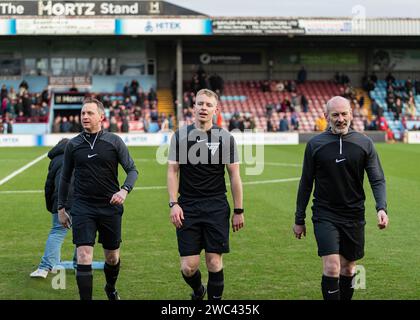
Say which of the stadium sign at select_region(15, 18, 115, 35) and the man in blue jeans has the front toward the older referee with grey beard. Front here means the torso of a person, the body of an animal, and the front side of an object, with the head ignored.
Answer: the stadium sign

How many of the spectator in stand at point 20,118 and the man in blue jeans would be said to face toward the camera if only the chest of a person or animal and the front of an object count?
1

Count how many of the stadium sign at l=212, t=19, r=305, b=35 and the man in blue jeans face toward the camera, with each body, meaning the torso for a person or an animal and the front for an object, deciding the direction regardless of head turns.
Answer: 1

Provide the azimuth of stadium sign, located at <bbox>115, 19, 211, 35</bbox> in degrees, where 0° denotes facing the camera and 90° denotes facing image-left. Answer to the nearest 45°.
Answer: approximately 0°

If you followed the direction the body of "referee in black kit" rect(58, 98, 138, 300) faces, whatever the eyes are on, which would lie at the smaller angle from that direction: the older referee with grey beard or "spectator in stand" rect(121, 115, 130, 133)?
the older referee with grey beard

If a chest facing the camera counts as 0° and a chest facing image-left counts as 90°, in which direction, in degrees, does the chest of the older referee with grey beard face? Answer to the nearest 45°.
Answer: approximately 0°

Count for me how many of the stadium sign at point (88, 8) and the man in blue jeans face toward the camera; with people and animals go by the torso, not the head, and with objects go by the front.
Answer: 1

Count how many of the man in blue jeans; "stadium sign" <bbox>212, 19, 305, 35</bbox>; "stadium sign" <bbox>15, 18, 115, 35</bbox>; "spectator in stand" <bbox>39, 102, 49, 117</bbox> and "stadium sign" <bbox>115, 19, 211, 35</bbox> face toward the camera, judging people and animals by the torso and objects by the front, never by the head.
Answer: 4

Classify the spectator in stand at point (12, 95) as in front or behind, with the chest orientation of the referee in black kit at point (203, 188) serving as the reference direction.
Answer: behind

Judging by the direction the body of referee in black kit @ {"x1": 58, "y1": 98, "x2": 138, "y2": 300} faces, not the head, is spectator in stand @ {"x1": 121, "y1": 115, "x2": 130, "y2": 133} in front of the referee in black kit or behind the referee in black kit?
behind
